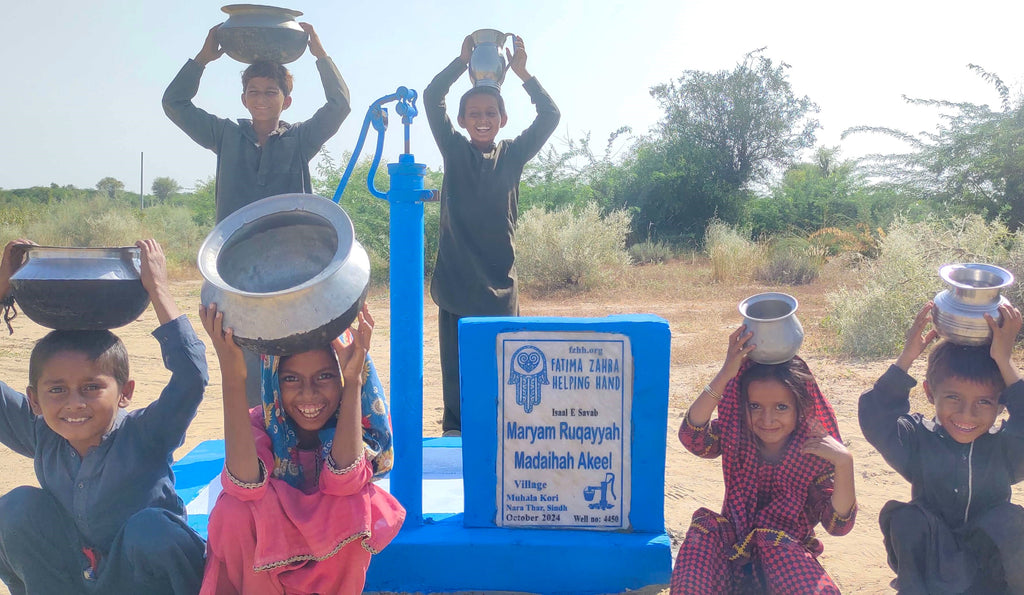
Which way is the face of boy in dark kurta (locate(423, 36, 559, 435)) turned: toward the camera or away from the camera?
toward the camera

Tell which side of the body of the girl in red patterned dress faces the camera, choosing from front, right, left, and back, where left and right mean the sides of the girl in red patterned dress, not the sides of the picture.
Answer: front

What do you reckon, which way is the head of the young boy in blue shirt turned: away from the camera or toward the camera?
toward the camera

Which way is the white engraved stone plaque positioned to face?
toward the camera

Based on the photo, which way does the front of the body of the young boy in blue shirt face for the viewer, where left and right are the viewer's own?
facing the viewer

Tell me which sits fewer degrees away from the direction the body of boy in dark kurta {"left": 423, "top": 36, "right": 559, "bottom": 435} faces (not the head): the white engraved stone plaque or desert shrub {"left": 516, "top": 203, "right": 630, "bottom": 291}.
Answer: the white engraved stone plaque

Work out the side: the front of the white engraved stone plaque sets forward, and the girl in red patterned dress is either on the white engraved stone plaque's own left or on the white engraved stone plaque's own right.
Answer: on the white engraved stone plaque's own left

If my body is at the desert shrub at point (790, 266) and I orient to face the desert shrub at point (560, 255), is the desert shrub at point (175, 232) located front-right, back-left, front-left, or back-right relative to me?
front-right

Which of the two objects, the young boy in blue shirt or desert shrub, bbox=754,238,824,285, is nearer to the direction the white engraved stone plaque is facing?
the young boy in blue shirt

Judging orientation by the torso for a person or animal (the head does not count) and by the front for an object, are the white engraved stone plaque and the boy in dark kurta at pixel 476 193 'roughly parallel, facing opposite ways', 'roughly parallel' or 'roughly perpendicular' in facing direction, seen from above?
roughly parallel

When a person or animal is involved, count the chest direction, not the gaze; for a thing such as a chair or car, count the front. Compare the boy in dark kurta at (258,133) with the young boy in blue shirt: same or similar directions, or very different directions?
same or similar directions
